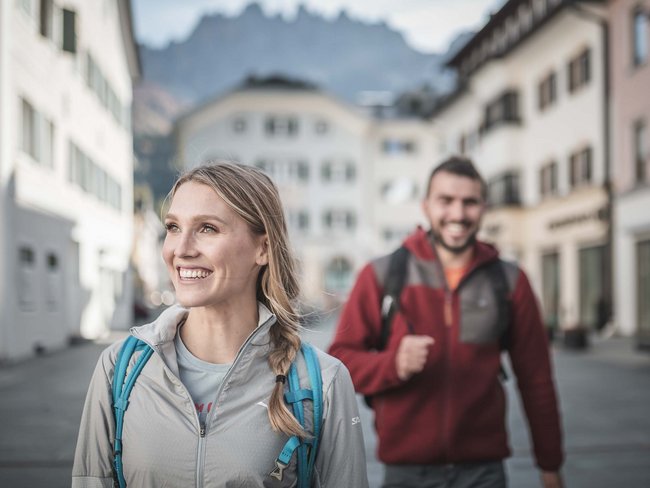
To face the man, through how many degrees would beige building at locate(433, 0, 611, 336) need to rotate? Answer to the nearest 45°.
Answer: approximately 45° to its left

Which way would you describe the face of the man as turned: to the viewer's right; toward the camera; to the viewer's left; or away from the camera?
toward the camera

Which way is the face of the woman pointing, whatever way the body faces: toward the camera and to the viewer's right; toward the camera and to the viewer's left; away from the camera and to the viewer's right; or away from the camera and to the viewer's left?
toward the camera and to the viewer's left

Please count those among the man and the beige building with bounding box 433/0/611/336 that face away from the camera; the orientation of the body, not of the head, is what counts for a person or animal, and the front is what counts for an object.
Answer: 0

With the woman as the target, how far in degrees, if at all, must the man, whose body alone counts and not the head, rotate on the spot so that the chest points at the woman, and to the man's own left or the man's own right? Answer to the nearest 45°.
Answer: approximately 45° to the man's own right

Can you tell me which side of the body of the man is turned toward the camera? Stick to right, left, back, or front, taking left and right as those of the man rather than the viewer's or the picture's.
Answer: front

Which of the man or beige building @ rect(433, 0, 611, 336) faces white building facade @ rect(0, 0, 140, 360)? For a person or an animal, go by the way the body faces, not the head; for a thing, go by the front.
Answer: the beige building

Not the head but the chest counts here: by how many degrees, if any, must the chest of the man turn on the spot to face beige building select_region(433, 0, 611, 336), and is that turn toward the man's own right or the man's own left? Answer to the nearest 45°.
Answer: approximately 180°

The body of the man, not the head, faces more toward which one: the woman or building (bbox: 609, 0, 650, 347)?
the woman

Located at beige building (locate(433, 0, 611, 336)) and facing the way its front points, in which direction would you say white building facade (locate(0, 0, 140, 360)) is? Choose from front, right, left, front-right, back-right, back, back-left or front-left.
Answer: front

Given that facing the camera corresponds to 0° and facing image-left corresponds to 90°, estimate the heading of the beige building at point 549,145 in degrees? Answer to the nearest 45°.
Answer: approximately 45°
